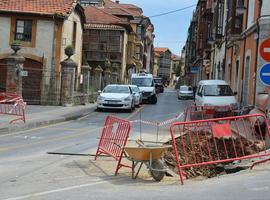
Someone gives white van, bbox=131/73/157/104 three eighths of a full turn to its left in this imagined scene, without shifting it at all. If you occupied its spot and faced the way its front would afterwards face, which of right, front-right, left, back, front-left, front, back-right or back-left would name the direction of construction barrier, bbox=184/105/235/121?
back-right

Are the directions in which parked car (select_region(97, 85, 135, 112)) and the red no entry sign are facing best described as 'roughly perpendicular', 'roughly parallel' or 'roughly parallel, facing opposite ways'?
roughly parallel

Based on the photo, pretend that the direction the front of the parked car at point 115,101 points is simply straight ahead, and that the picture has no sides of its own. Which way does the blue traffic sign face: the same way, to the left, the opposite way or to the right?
the same way

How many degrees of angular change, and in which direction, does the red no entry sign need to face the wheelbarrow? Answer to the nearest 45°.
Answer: approximately 45° to its right

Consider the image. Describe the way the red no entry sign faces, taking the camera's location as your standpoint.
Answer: facing the viewer

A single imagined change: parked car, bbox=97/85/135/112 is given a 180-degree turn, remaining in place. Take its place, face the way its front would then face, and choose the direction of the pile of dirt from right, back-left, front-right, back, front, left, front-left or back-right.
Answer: back

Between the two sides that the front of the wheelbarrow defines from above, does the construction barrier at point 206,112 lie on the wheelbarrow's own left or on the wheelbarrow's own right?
on the wheelbarrow's own left

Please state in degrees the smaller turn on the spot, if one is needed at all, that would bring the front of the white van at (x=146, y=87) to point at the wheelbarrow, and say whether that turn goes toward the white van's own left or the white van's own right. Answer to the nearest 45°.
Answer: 0° — it already faces it

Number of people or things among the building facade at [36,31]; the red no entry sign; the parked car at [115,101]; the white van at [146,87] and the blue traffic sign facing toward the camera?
5

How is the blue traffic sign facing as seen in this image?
toward the camera
